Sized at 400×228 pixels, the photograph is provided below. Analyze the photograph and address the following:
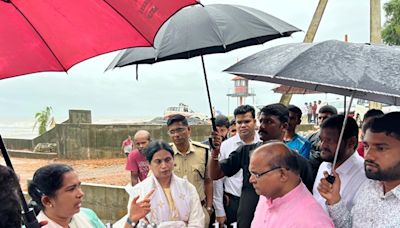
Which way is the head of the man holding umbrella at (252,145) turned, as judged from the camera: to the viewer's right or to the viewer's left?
to the viewer's left

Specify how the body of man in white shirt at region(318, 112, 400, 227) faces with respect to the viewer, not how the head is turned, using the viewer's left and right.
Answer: facing the viewer and to the left of the viewer

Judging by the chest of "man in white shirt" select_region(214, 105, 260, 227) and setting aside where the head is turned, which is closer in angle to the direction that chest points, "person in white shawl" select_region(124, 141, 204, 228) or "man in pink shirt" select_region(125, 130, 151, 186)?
the person in white shawl

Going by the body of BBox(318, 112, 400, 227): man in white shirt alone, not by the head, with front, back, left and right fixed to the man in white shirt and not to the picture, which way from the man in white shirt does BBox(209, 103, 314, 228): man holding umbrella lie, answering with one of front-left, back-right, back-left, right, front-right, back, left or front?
right

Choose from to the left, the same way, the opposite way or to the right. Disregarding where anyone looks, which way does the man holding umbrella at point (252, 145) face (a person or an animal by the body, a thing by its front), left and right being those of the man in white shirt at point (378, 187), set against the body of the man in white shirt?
the same way

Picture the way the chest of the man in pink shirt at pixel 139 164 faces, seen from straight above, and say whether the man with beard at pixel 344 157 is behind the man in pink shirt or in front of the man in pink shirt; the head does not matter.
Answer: in front

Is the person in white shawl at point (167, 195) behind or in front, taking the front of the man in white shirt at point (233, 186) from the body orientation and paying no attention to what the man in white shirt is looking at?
in front

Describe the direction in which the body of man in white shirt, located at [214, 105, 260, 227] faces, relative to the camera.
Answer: toward the camera

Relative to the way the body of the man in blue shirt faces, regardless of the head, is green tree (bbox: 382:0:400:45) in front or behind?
behind

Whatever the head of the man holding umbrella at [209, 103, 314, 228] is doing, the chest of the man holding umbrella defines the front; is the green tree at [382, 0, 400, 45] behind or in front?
behind

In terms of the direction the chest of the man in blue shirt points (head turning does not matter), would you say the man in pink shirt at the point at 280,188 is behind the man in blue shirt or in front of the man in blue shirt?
in front

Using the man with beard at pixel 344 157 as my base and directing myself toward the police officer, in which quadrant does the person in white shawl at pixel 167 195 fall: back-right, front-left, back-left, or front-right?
front-left

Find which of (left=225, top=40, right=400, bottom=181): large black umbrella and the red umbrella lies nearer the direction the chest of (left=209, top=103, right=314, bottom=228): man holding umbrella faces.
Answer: the red umbrella
